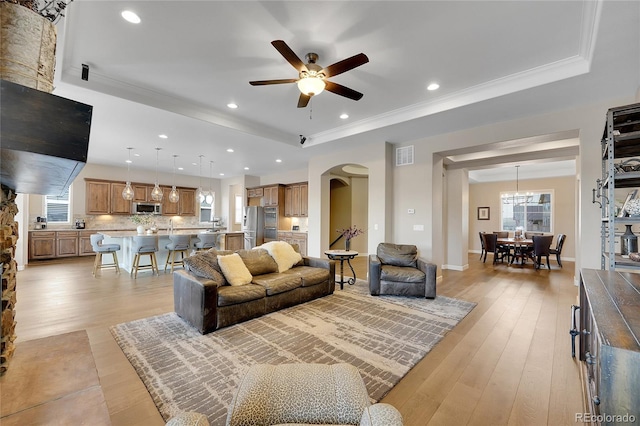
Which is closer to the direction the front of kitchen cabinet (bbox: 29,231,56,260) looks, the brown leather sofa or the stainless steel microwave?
the brown leather sofa

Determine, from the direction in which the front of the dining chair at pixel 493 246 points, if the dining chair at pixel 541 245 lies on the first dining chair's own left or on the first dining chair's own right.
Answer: on the first dining chair's own right

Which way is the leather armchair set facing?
toward the camera

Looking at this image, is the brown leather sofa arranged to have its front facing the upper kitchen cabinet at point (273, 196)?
no

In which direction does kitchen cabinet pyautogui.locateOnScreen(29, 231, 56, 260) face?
toward the camera

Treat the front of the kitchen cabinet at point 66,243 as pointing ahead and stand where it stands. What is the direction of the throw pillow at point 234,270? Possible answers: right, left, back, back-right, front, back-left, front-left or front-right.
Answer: front

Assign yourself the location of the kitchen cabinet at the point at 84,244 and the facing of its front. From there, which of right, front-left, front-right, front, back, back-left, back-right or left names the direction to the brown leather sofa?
front

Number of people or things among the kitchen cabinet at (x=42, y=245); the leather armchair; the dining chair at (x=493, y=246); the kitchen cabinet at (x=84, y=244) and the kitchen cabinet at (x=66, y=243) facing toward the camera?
4

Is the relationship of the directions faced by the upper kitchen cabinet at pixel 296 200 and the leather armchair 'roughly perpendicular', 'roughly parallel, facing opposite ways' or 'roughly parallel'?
roughly parallel

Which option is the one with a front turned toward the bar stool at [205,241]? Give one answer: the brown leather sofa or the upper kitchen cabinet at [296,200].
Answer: the upper kitchen cabinet

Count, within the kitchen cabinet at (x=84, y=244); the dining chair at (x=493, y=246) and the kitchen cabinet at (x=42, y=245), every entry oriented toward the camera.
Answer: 2

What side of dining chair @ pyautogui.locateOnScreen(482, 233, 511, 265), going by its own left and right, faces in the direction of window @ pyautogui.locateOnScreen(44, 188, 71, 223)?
back

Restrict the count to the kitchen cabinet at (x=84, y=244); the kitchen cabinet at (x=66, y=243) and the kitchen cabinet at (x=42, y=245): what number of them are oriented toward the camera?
3

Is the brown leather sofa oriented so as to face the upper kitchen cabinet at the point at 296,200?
no

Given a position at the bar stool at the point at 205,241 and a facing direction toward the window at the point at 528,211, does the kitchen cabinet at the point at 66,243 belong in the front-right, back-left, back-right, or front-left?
back-left

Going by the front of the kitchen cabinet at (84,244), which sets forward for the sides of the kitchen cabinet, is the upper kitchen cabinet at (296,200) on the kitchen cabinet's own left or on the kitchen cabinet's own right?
on the kitchen cabinet's own left

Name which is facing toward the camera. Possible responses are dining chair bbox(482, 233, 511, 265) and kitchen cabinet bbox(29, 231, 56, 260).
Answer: the kitchen cabinet

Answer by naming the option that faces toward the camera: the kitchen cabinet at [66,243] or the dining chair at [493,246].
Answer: the kitchen cabinet

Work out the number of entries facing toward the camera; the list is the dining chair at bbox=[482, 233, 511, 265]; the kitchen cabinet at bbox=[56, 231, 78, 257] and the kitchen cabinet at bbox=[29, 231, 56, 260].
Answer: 2

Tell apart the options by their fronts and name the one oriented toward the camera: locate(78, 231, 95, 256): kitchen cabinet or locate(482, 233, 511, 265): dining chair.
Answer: the kitchen cabinet

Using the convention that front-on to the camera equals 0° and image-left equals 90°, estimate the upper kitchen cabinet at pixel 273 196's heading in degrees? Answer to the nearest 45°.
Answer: approximately 45°

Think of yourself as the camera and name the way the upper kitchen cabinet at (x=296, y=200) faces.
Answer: facing the viewer and to the left of the viewer
